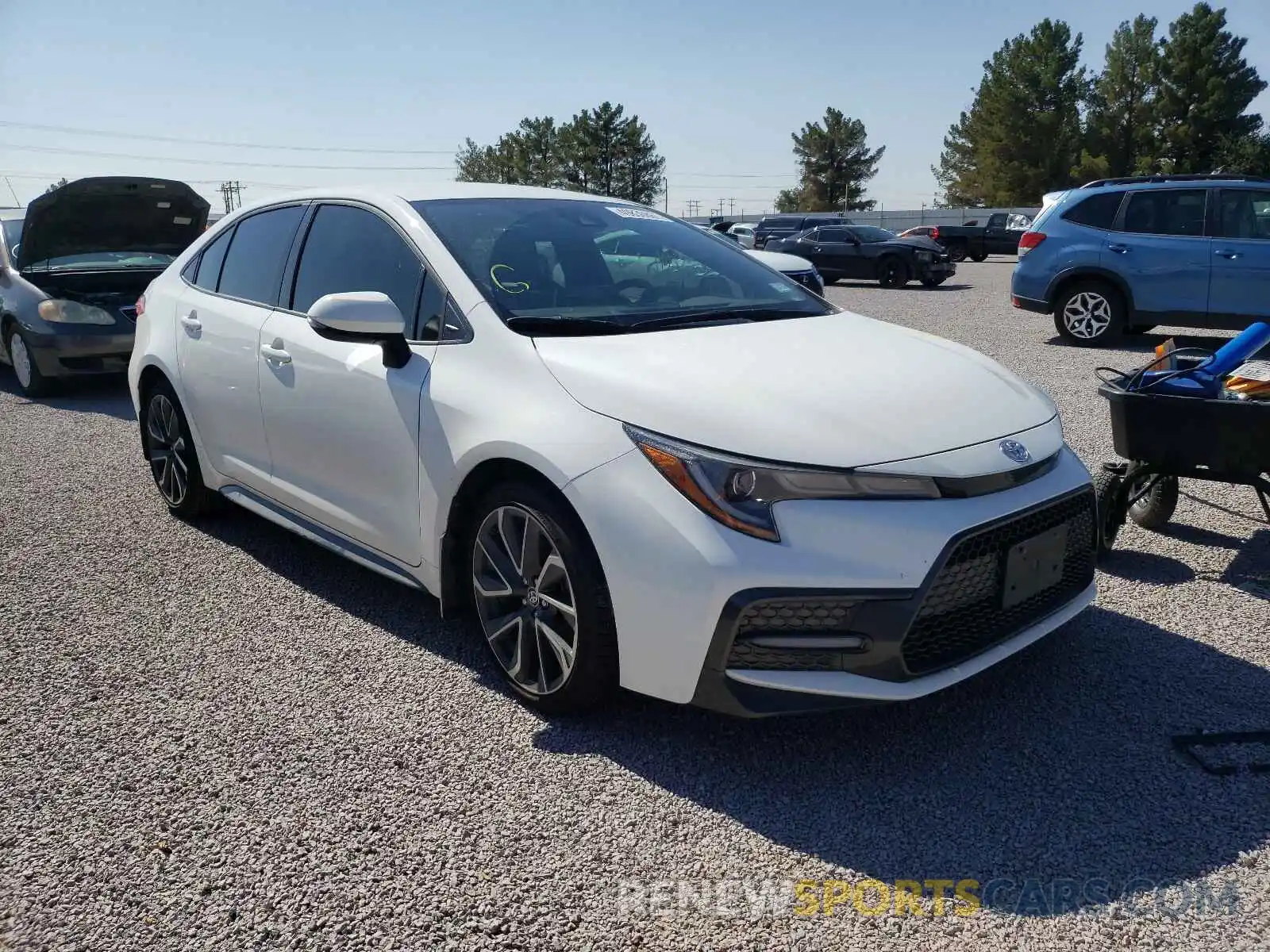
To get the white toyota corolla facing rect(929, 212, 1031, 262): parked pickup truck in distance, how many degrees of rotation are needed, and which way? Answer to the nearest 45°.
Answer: approximately 135° to its left

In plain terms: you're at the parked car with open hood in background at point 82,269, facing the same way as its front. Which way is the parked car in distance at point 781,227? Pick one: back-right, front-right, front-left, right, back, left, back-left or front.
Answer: left

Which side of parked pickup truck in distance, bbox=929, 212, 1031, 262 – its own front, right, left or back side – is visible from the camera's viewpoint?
right

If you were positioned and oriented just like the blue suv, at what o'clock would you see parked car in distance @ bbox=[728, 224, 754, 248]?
The parked car in distance is roughly at 8 o'clock from the blue suv.

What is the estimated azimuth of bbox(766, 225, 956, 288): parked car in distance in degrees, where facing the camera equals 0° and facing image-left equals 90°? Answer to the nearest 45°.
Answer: approximately 315°

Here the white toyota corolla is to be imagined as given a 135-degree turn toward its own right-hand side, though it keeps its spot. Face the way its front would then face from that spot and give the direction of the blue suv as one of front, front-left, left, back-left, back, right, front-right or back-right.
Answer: back-right

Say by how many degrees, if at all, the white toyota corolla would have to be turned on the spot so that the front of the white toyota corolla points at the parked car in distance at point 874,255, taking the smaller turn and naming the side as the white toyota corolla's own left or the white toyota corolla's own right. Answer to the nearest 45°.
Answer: approximately 135° to the white toyota corolla's own left

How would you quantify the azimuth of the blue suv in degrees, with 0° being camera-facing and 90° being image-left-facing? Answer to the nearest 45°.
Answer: approximately 270°

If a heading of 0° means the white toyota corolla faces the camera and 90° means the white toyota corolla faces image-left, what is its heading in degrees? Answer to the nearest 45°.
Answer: approximately 315°
